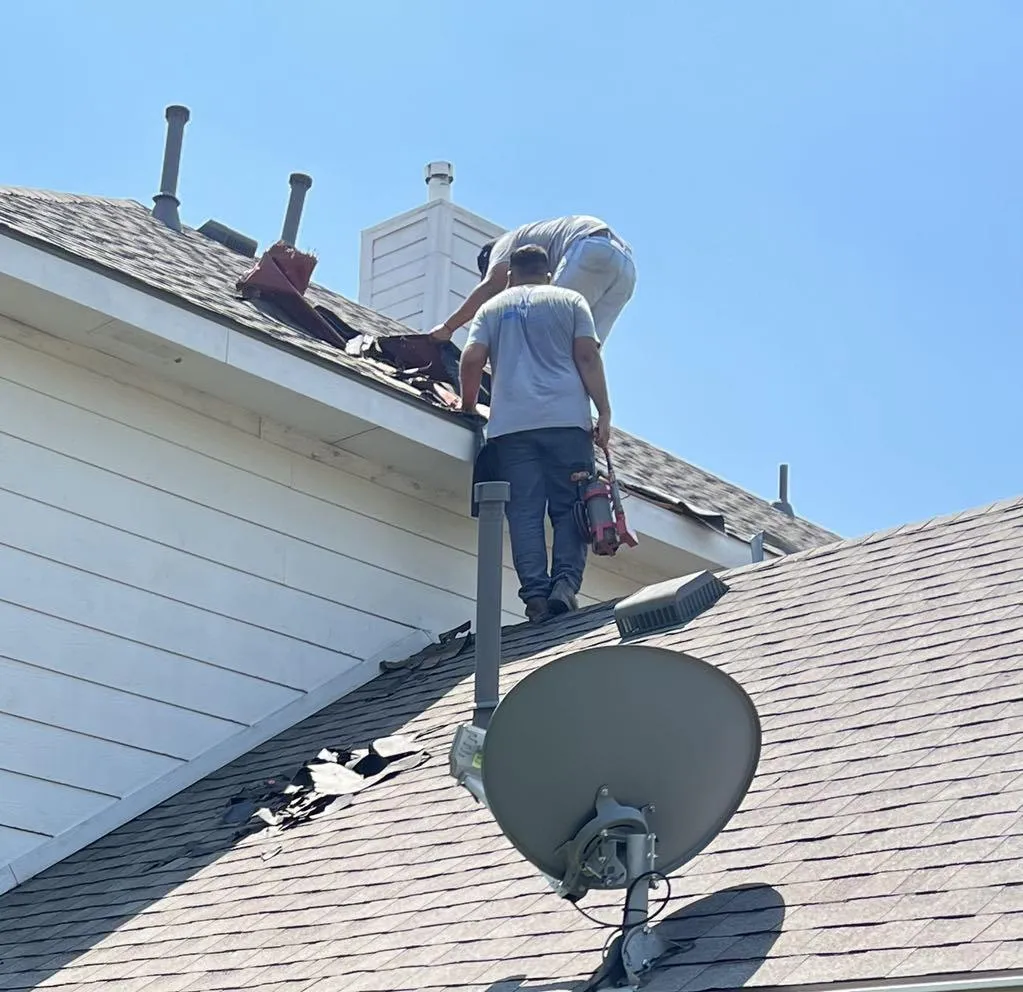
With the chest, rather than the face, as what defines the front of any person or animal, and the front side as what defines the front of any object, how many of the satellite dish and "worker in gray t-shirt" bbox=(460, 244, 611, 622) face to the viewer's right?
0

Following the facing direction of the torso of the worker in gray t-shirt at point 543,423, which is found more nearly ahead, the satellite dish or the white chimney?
the white chimney

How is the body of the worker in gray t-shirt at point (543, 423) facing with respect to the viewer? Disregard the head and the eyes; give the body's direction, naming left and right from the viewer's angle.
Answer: facing away from the viewer

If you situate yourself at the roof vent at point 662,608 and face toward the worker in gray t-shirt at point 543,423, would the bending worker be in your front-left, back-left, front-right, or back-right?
front-right

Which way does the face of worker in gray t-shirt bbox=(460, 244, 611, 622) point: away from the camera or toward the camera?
away from the camera

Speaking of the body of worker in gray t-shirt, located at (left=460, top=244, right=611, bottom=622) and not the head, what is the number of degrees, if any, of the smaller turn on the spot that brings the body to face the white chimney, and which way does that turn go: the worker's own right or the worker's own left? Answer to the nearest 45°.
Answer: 0° — they already face it

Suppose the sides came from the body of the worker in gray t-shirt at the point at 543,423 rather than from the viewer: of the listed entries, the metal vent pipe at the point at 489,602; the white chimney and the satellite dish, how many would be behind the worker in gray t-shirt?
2

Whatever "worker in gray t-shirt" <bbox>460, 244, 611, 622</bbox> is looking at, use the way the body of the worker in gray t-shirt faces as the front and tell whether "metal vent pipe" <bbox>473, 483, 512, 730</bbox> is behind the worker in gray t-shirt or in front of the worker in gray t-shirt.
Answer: behind

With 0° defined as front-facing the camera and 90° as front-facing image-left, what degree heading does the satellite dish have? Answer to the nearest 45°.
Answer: approximately 135°
